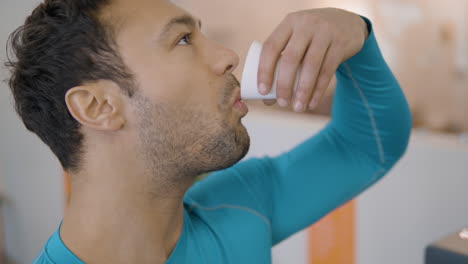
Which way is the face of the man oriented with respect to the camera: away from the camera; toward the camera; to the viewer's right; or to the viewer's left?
to the viewer's right

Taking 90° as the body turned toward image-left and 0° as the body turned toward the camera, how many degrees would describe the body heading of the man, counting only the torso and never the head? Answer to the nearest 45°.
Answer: approximately 315°
